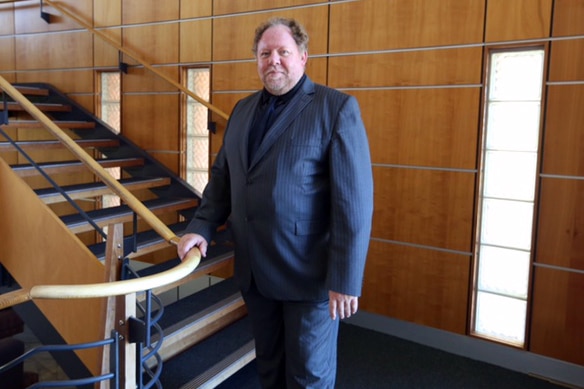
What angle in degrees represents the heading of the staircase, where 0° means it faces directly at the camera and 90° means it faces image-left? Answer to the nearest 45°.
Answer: approximately 315°

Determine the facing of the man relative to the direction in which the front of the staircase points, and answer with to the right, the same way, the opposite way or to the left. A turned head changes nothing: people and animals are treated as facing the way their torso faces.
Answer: to the right

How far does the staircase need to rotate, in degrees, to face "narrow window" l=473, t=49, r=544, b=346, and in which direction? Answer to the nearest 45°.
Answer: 0° — it already faces it

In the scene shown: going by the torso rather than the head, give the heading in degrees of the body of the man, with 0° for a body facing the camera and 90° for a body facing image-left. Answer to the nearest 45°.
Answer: approximately 45°

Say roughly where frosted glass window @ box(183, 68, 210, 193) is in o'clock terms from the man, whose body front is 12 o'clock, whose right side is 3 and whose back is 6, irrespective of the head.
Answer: The frosted glass window is roughly at 4 o'clock from the man.

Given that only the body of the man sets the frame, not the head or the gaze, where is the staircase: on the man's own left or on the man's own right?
on the man's own right

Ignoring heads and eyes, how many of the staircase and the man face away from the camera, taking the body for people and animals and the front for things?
0
